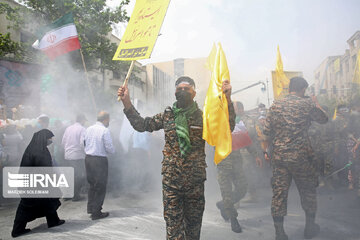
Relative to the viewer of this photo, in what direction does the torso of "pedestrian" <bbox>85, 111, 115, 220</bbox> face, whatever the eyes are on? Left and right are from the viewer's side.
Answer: facing away from the viewer and to the right of the viewer

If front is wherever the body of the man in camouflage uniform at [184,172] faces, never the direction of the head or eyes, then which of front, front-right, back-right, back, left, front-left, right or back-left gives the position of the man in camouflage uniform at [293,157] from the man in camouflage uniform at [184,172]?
back-left

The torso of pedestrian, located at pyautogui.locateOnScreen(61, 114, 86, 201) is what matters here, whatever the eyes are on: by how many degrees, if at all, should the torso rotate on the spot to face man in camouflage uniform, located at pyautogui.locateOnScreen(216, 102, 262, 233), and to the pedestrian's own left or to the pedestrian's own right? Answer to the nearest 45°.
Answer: approximately 90° to the pedestrian's own right

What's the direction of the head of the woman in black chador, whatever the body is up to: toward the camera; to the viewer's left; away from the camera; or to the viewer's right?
to the viewer's right

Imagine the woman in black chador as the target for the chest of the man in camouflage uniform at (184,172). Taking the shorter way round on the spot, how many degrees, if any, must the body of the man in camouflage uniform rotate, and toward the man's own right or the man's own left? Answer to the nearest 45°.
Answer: approximately 135° to the man's own right

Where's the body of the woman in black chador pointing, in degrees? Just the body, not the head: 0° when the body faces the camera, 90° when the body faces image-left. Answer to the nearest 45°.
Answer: approximately 270°

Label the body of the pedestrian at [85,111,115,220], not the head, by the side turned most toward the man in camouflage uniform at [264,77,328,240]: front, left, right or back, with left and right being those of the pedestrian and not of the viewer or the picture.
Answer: right

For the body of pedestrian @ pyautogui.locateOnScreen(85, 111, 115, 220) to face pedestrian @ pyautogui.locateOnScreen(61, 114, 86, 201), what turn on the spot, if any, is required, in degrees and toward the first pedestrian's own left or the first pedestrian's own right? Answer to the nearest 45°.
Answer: approximately 45° to the first pedestrian's own left

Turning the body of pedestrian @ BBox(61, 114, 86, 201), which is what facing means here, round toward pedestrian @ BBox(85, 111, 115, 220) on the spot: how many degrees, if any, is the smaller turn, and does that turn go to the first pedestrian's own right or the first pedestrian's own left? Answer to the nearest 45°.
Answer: approximately 135° to the first pedestrian's own right

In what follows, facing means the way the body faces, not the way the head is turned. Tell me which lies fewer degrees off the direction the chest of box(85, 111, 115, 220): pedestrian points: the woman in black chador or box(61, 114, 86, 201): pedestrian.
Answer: the pedestrian
